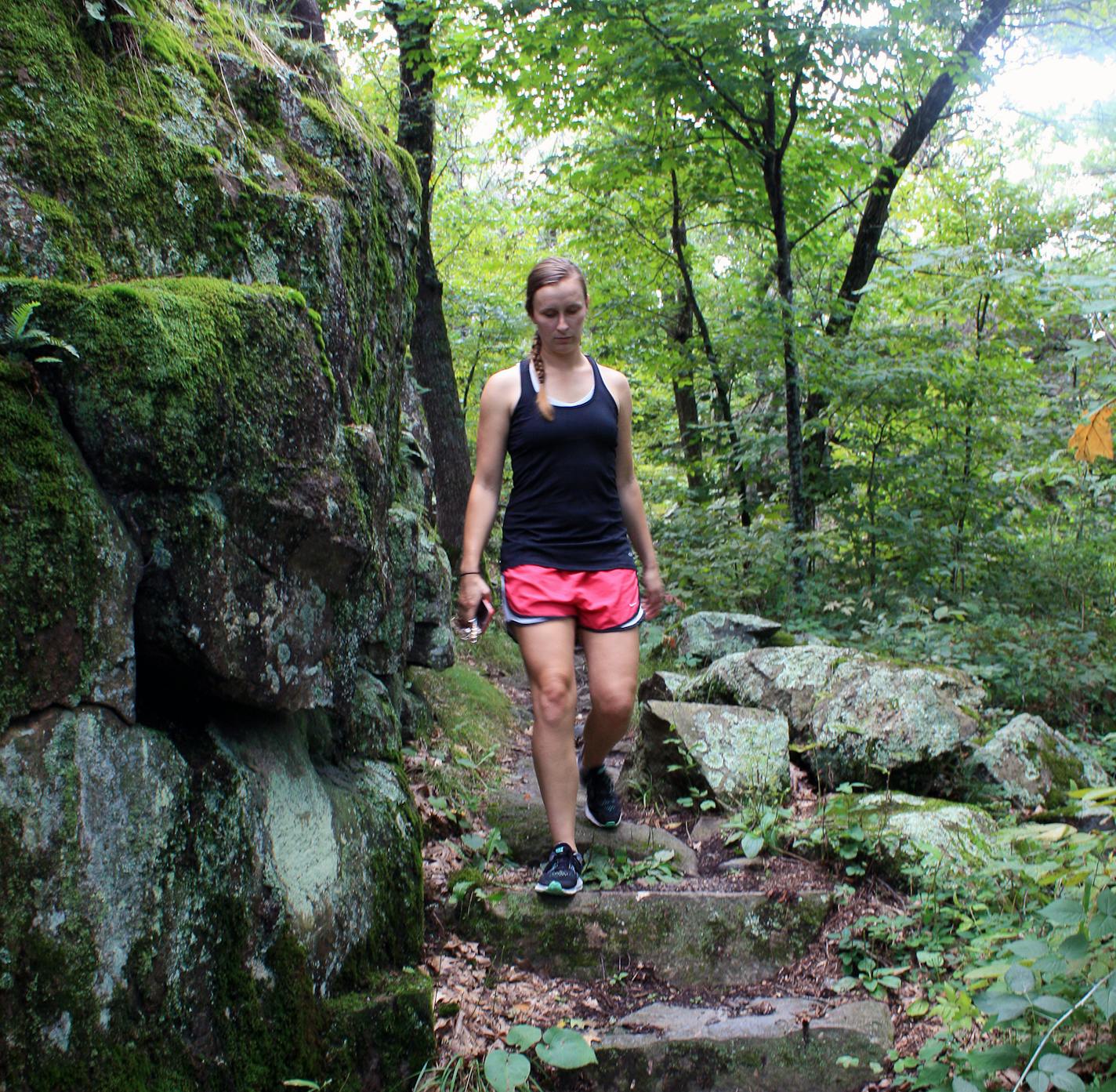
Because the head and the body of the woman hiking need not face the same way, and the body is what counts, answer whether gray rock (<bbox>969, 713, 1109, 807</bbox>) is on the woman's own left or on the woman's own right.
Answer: on the woman's own left

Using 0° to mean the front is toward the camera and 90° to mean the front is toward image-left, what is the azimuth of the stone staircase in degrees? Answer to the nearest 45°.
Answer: approximately 0°

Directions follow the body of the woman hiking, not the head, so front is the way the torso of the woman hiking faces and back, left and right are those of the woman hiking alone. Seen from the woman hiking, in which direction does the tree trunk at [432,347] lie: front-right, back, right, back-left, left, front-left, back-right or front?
back

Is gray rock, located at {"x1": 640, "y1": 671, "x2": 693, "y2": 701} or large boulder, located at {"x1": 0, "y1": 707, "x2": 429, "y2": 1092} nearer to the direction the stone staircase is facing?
the large boulder

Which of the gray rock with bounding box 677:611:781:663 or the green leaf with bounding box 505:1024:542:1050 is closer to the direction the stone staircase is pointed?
the green leaf

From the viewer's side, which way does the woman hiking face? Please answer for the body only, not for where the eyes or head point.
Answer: toward the camera

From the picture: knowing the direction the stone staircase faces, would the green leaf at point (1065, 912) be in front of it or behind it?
in front
